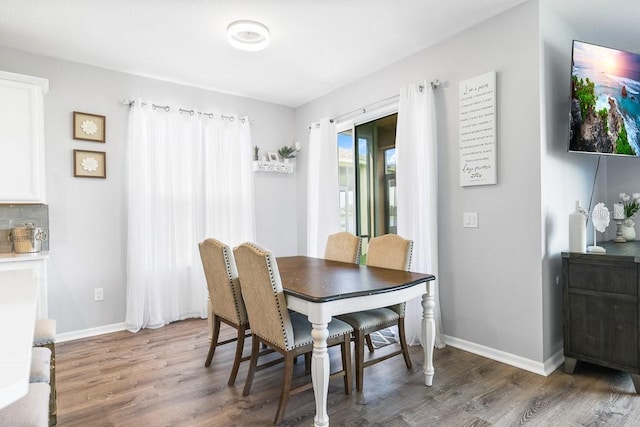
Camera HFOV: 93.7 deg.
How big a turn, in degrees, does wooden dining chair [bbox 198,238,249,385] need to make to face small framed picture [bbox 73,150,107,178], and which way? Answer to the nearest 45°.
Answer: approximately 90° to its left

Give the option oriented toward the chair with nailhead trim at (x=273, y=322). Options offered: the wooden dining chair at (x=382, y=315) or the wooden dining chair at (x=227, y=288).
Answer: the wooden dining chair at (x=382, y=315)

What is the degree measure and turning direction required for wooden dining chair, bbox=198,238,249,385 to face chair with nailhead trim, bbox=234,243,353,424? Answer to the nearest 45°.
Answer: approximately 90° to its right

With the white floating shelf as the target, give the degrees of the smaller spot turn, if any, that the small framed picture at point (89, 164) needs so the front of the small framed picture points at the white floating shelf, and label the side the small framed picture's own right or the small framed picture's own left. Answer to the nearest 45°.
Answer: approximately 90° to the small framed picture's own left

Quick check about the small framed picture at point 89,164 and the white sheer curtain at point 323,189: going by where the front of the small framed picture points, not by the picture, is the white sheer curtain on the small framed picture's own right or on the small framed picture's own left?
on the small framed picture's own left

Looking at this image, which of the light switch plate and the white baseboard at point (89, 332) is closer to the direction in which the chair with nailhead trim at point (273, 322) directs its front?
the light switch plate

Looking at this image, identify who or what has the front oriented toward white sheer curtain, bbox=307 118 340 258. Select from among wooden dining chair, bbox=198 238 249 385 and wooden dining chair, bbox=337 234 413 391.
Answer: wooden dining chair, bbox=198 238 249 385

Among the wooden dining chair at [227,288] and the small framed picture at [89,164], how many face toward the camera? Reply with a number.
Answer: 1
